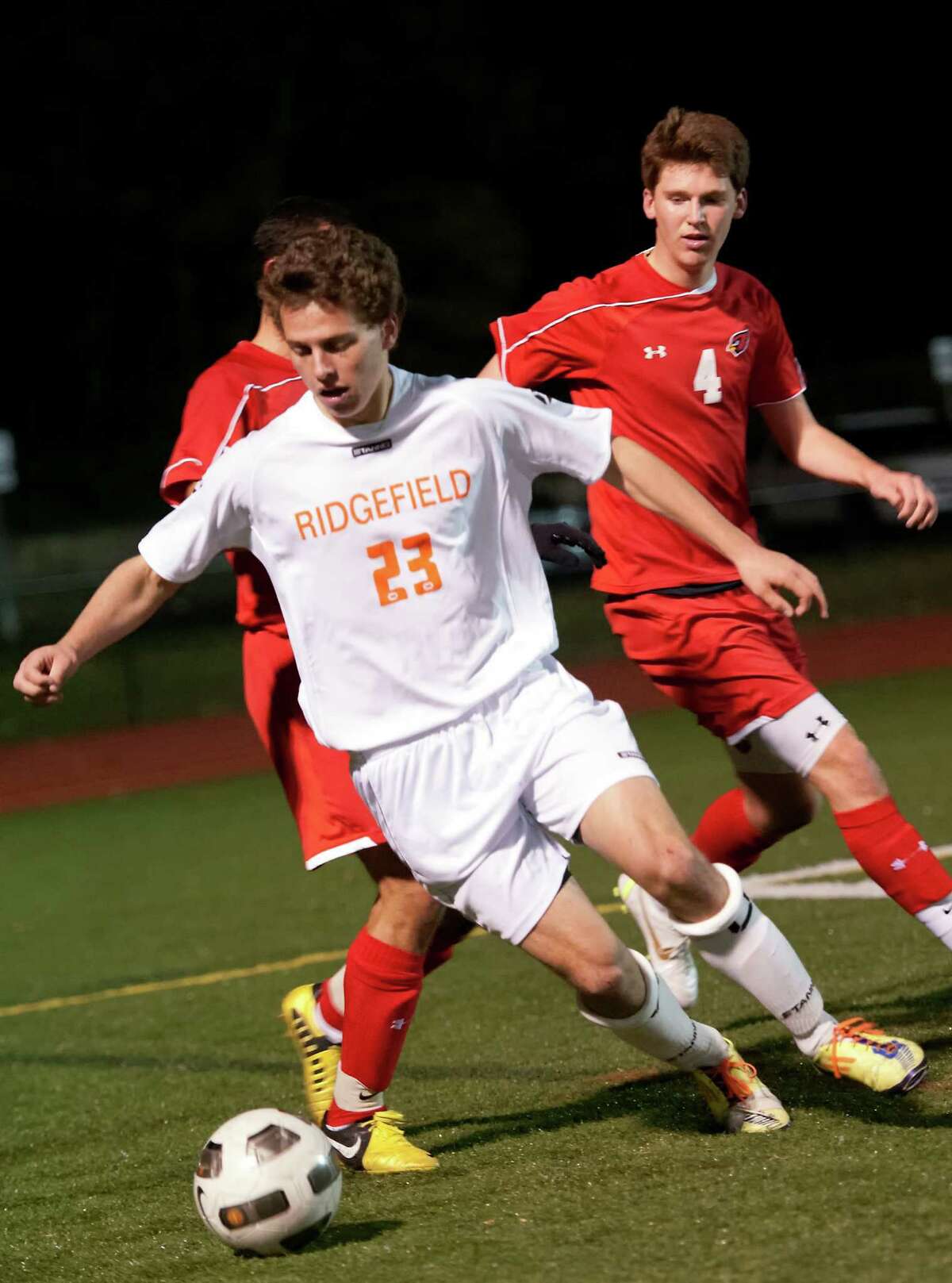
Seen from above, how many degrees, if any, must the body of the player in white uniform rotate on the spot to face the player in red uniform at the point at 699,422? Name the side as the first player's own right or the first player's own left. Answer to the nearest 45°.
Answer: approximately 135° to the first player's own left

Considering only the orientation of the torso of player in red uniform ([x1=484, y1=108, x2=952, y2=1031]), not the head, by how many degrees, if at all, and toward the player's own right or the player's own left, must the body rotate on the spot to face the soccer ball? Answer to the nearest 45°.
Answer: approximately 45° to the player's own right

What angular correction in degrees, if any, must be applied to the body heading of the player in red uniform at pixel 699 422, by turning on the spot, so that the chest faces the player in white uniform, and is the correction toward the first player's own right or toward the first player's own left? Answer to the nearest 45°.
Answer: approximately 45° to the first player's own right

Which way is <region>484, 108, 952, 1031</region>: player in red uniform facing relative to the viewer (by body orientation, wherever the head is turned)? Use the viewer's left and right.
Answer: facing the viewer and to the right of the viewer

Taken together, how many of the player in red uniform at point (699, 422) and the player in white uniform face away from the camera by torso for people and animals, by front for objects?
0

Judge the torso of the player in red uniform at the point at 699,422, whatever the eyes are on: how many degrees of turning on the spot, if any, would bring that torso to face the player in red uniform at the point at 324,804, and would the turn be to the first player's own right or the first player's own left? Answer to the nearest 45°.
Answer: approximately 90° to the first player's own right

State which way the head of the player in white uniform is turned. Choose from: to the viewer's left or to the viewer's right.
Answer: to the viewer's left

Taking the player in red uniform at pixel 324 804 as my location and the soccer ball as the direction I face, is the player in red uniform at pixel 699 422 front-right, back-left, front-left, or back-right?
back-left

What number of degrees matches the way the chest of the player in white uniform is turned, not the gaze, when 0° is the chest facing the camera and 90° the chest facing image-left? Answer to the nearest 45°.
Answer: approximately 0°
